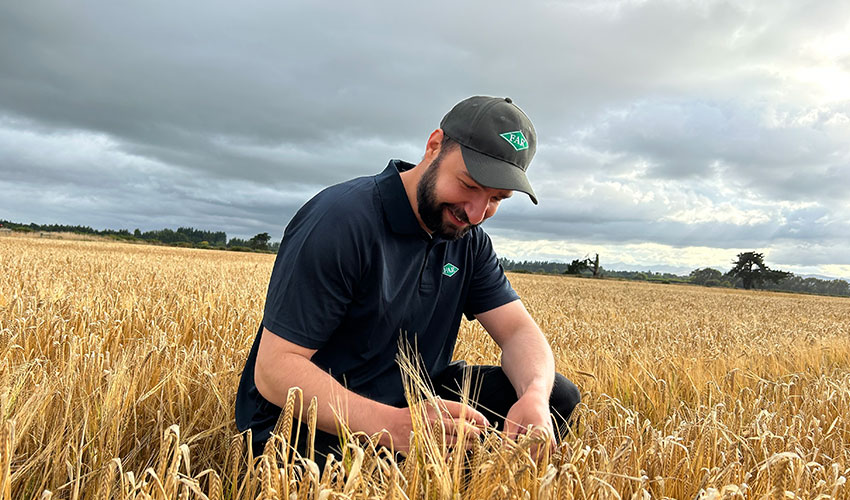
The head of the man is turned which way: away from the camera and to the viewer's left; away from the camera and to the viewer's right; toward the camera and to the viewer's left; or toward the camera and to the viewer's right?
toward the camera and to the viewer's right

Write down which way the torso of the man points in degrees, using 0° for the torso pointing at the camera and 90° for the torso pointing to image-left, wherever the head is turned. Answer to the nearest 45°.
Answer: approximately 315°
